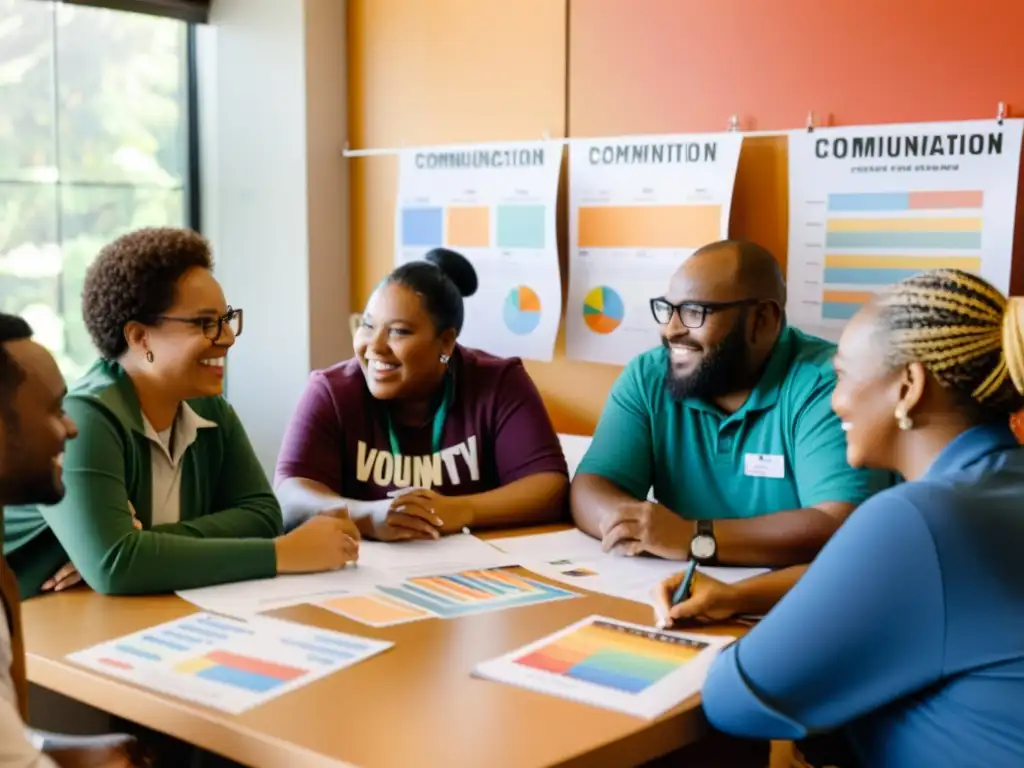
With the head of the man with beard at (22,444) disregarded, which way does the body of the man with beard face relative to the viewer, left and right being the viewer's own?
facing to the right of the viewer

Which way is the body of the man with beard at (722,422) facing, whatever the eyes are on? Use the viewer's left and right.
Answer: facing the viewer and to the left of the viewer

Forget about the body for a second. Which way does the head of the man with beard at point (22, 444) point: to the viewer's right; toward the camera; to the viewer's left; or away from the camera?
to the viewer's right

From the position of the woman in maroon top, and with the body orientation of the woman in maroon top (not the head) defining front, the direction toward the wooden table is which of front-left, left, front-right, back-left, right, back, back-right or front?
front

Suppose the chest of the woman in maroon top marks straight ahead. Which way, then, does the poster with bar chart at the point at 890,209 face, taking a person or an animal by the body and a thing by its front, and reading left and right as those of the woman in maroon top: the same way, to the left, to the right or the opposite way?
the same way

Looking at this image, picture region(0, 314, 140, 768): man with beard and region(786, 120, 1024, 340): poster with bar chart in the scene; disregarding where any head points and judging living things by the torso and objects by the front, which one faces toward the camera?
the poster with bar chart

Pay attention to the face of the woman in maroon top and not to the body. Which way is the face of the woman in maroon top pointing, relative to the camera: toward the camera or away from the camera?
toward the camera

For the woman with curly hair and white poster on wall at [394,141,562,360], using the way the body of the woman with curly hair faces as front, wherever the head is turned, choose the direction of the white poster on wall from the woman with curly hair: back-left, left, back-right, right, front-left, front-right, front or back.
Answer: left

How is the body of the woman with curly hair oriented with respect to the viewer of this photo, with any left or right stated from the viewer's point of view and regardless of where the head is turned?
facing the viewer and to the right of the viewer

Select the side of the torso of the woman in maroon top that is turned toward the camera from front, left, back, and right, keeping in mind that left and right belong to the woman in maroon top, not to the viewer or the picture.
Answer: front

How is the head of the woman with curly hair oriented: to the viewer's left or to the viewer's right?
to the viewer's right

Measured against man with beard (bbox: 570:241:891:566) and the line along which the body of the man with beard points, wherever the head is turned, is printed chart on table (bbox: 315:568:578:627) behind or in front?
in front

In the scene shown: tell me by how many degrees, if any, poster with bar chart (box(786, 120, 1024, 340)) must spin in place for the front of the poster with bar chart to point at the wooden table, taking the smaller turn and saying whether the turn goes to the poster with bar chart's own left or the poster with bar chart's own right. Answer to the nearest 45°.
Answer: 0° — it already faces it

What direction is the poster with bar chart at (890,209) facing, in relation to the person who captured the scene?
facing the viewer

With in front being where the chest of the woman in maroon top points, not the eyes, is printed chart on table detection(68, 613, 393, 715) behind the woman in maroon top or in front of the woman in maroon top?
in front

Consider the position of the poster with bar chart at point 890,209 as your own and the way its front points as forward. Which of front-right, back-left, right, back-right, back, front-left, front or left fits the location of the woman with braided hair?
front

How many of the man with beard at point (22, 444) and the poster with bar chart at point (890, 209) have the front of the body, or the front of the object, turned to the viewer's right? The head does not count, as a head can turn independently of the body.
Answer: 1
